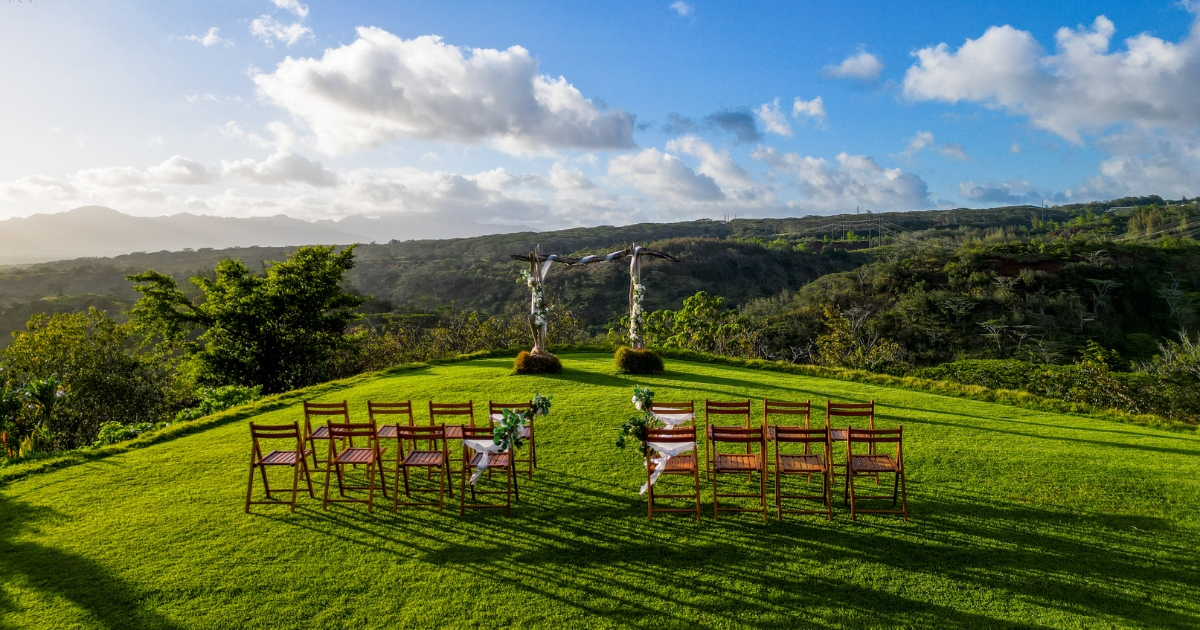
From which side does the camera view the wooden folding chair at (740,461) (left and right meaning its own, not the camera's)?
back

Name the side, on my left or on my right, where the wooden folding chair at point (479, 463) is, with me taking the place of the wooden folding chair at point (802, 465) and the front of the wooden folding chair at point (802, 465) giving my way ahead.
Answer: on my left

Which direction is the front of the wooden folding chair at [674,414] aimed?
away from the camera

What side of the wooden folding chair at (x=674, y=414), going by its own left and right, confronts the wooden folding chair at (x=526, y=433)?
left

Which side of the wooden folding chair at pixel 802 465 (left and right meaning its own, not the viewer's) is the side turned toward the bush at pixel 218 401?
left

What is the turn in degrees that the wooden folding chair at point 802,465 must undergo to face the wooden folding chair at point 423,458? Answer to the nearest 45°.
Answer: approximately 90° to its left

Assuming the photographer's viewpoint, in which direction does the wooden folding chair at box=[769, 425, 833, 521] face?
facing away from the viewer

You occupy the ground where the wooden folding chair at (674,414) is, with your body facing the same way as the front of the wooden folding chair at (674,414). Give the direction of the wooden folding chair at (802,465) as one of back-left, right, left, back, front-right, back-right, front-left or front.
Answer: back-right

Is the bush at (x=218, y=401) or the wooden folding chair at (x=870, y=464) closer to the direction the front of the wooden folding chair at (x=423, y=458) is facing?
the bush

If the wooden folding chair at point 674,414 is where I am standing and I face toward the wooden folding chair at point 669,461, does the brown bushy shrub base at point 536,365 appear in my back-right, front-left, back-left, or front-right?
back-right

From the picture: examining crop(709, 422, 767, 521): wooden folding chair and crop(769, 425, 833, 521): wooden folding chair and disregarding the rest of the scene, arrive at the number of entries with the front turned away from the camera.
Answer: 2

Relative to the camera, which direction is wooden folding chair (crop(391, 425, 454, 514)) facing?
away from the camera
